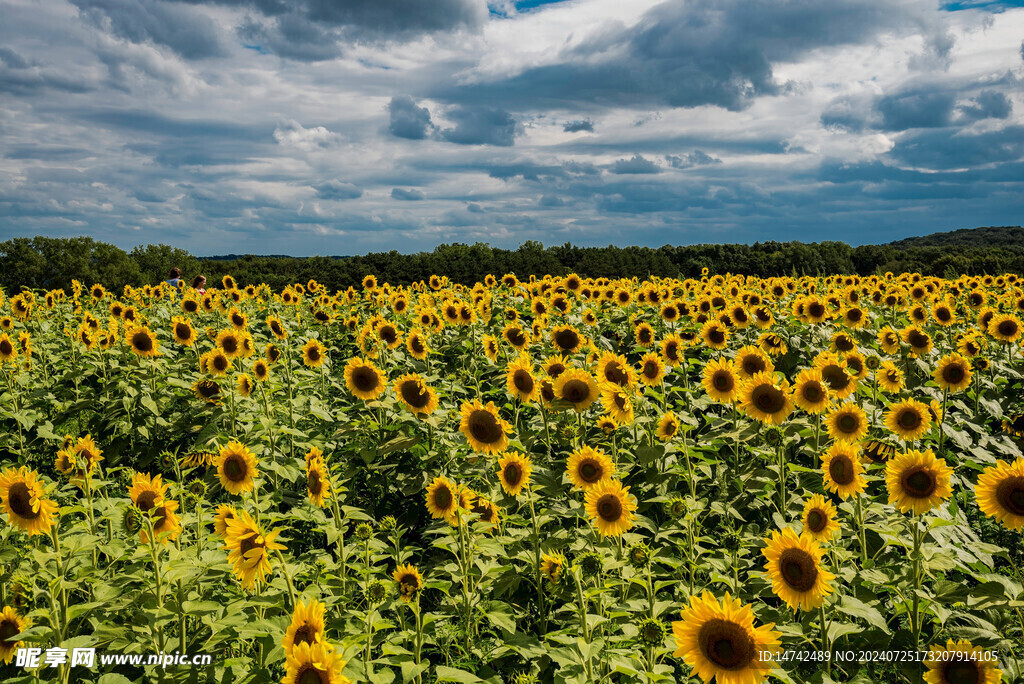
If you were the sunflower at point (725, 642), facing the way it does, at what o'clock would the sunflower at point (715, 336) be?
the sunflower at point (715, 336) is roughly at 6 o'clock from the sunflower at point (725, 642).

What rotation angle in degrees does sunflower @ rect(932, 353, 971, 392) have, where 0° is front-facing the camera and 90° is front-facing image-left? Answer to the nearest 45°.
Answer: approximately 0°

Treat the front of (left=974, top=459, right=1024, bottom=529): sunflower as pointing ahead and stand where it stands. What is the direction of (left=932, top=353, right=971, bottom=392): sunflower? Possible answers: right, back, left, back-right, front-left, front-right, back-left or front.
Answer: back

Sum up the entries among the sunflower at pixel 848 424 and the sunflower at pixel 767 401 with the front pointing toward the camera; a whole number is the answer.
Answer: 2

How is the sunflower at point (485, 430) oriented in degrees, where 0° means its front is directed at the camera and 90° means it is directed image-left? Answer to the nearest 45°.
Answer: approximately 0°

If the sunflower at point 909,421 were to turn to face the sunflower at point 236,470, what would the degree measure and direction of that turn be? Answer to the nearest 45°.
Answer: approximately 45° to its right
